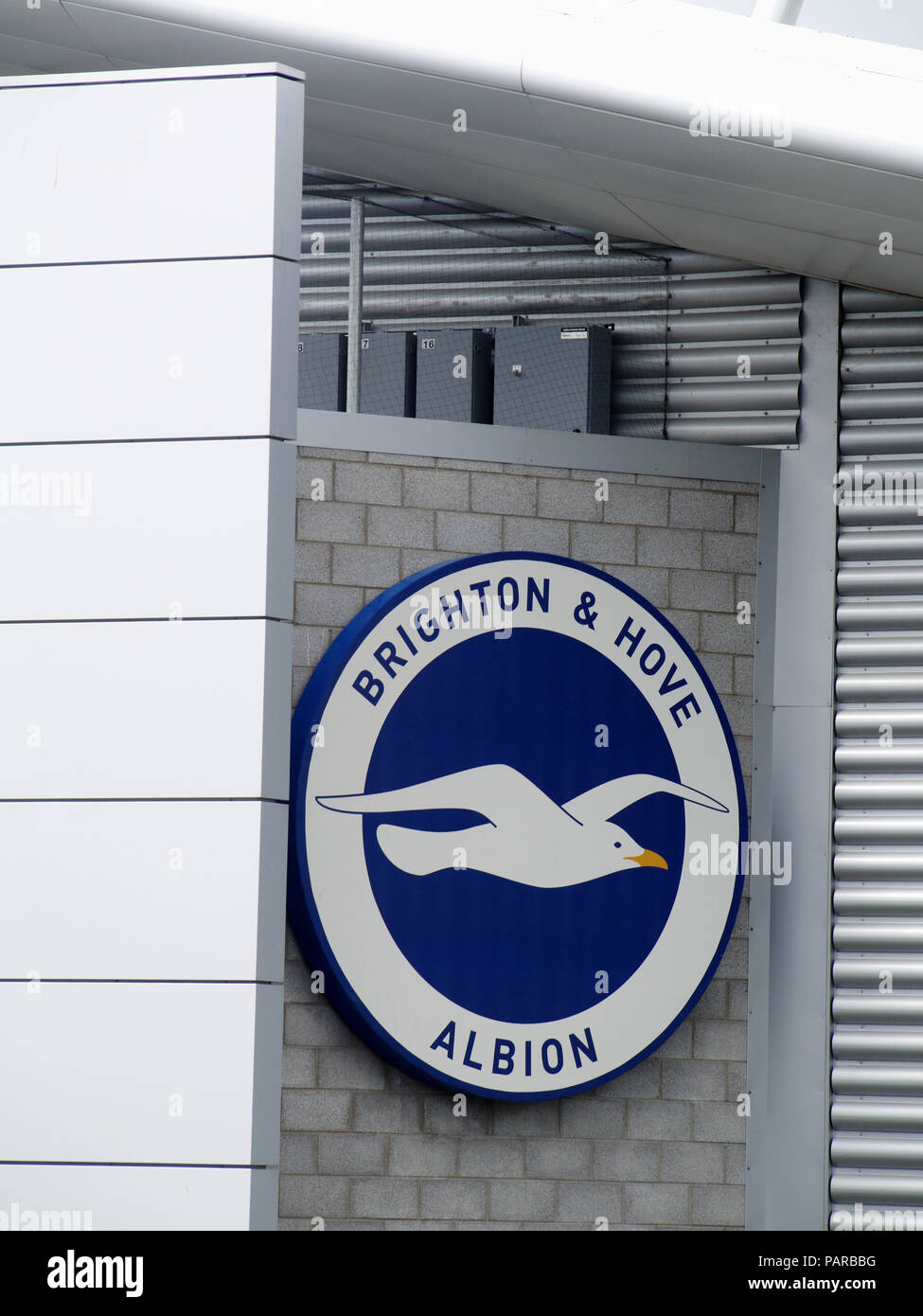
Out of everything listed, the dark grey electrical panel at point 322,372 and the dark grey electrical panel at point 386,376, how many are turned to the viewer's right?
0

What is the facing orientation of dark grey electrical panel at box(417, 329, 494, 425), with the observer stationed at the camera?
facing the viewer and to the left of the viewer
